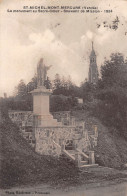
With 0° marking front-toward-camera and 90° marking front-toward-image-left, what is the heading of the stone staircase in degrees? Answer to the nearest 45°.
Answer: approximately 315°
